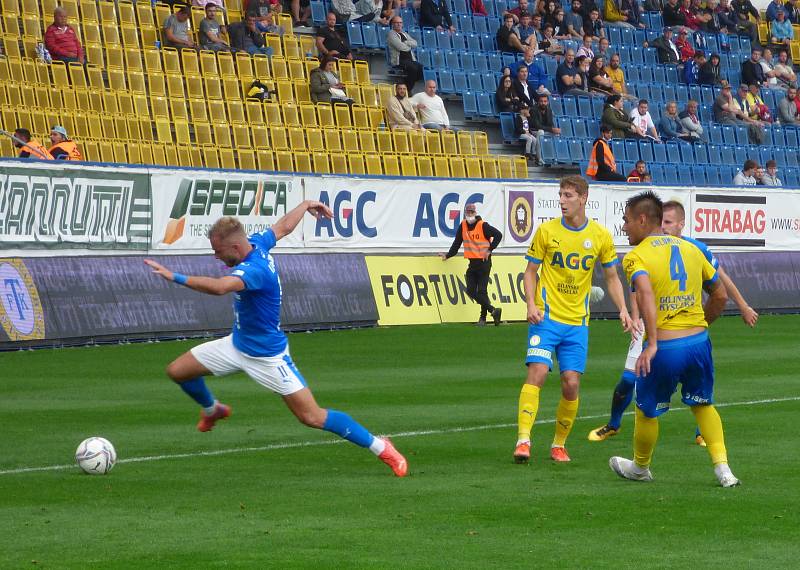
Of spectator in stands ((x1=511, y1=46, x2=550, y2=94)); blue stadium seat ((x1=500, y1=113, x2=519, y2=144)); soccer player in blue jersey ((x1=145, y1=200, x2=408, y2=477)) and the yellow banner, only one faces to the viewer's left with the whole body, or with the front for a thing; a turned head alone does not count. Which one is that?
the soccer player in blue jersey

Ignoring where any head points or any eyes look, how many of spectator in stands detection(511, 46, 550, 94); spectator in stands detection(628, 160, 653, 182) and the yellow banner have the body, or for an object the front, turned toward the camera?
3

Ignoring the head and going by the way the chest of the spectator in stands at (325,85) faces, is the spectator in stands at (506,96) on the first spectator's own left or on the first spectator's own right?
on the first spectator's own left

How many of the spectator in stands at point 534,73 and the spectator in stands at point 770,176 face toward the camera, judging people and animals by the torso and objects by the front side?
2

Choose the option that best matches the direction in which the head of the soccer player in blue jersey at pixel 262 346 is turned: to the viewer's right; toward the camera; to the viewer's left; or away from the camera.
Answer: to the viewer's left

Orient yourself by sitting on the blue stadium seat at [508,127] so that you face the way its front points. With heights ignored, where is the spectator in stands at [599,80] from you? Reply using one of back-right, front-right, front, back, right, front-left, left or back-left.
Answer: left

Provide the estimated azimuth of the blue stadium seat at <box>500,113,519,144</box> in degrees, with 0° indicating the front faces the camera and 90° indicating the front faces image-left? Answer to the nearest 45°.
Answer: approximately 315°

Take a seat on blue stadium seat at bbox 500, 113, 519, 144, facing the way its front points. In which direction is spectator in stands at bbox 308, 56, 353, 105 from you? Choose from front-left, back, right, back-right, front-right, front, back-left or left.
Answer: right

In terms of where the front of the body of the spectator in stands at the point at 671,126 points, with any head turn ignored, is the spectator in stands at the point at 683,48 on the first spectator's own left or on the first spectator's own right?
on the first spectator's own left

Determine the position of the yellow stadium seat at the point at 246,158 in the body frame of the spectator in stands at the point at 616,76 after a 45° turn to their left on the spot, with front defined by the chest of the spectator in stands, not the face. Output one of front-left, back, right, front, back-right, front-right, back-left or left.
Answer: back-right

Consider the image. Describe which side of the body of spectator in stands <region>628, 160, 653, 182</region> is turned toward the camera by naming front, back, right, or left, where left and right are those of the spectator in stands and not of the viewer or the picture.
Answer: front
